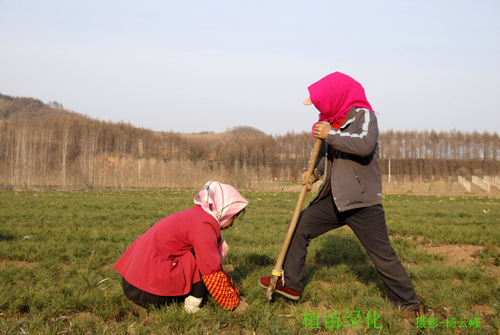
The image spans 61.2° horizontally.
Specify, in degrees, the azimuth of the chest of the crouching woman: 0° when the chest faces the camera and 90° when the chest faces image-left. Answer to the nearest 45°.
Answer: approximately 270°

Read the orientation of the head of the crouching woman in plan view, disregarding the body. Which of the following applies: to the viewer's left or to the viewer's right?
to the viewer's right
